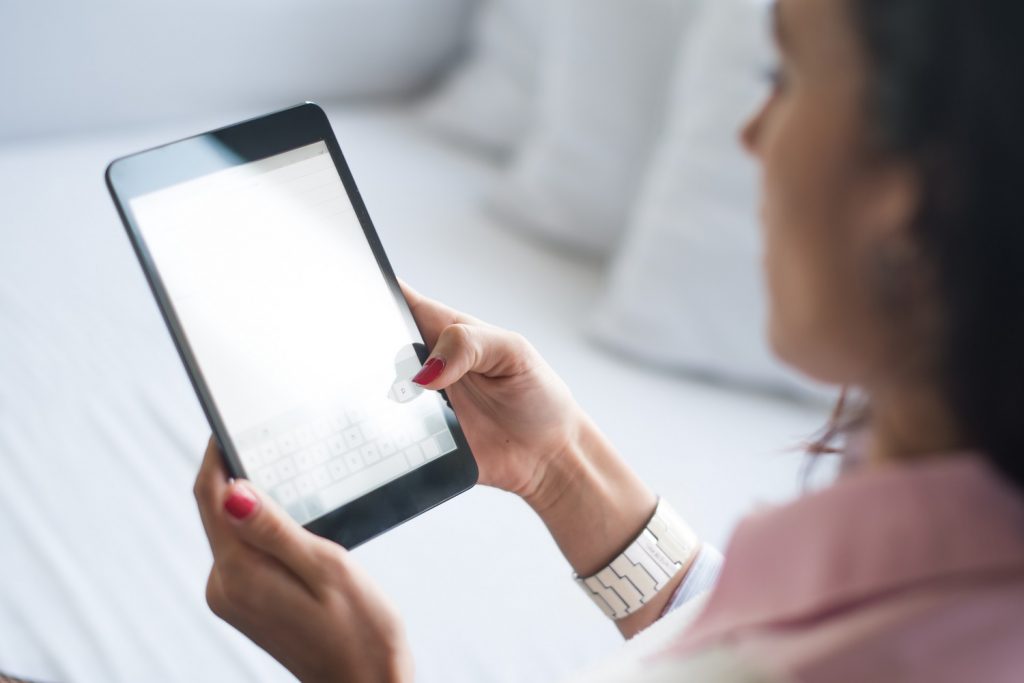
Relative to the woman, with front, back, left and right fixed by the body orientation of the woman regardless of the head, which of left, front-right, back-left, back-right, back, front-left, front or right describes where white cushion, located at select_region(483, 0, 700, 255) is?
front-right

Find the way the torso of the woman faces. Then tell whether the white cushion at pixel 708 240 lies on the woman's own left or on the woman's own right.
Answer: on the woman's own right

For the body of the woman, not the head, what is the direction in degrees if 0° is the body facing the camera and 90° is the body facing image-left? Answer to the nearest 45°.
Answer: approximately 135°

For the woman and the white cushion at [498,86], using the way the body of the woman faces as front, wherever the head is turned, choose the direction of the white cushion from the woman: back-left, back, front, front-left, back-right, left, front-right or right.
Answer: front-right
